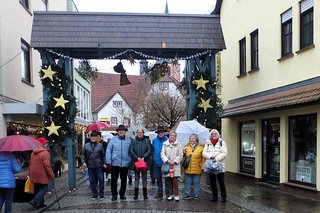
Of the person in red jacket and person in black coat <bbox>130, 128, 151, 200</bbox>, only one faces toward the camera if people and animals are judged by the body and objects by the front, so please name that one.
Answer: the person in black coat

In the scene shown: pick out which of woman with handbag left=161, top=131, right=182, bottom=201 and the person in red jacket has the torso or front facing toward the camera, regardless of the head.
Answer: the woman with handbag

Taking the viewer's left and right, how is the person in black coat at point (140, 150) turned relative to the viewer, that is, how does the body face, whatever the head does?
facing the viewer

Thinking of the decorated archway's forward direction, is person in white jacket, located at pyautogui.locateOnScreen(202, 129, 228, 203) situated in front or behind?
in front

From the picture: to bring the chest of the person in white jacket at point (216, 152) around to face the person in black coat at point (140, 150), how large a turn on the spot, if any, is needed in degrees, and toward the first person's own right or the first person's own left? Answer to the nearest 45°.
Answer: approximately 90° to the first person's own right

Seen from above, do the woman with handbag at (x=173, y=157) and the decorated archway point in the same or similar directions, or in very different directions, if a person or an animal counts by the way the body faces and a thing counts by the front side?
same or similar directions

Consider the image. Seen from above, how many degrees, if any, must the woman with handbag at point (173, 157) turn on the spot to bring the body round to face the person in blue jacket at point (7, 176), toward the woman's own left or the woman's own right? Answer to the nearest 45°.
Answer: approximately 45° to the woman's own right

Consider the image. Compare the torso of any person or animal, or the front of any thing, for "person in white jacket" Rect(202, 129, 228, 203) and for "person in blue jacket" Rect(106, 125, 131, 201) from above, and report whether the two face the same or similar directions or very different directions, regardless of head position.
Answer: same or similar directions

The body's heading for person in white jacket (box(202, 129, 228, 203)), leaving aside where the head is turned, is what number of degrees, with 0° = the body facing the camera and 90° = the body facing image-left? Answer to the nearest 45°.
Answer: approximately 0°

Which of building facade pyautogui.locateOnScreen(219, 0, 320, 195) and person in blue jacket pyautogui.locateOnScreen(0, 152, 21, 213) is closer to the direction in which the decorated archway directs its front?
the person in blue jacket

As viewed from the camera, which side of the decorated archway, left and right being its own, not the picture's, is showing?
front
